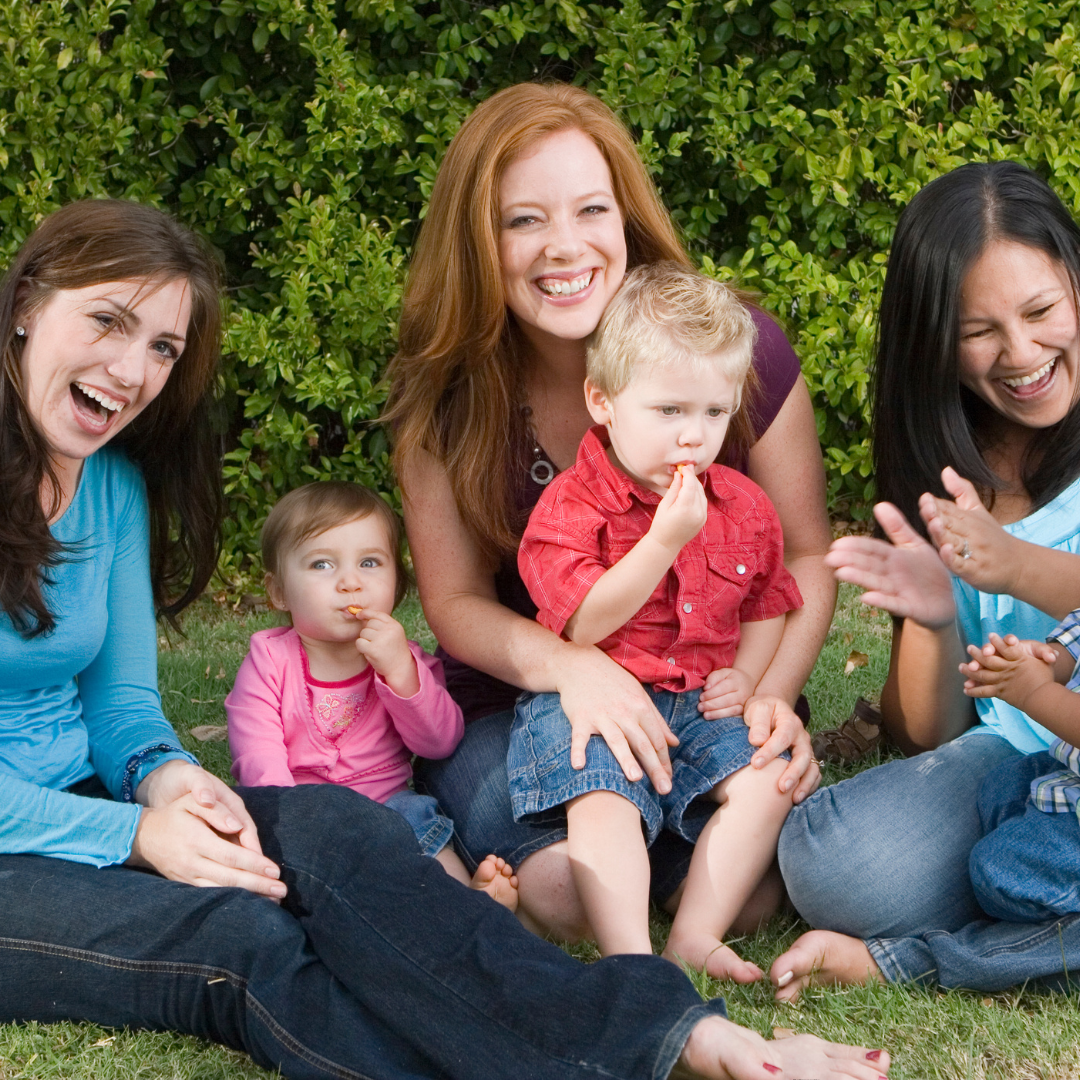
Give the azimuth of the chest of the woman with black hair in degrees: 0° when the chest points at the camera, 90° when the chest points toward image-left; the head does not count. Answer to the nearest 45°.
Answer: approximately 45°

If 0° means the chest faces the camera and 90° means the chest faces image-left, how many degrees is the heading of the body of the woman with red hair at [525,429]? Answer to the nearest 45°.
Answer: approximately 0°

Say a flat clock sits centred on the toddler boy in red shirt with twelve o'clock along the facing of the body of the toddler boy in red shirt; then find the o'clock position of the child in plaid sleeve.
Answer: The child in plaid sleeve is roughly at 10 o'clock from the toddler boy in red shirt.

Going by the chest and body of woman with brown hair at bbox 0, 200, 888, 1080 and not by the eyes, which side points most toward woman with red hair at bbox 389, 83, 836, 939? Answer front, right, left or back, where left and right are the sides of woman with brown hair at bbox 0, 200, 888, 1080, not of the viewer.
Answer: left

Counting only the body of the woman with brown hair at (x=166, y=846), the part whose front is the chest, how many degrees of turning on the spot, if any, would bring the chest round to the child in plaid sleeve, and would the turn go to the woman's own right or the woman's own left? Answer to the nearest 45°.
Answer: approximately 45° to the woman's own left
